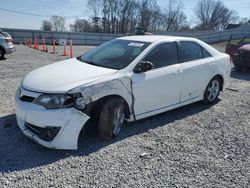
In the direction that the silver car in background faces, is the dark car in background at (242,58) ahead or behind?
behind

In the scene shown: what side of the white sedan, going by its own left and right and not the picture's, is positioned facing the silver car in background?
right

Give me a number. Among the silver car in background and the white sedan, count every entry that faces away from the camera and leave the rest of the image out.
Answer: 0

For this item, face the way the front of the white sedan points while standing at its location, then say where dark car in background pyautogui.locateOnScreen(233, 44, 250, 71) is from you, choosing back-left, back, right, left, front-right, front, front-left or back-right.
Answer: back

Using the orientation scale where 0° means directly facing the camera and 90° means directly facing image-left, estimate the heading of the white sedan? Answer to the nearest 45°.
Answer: approximately 45°
